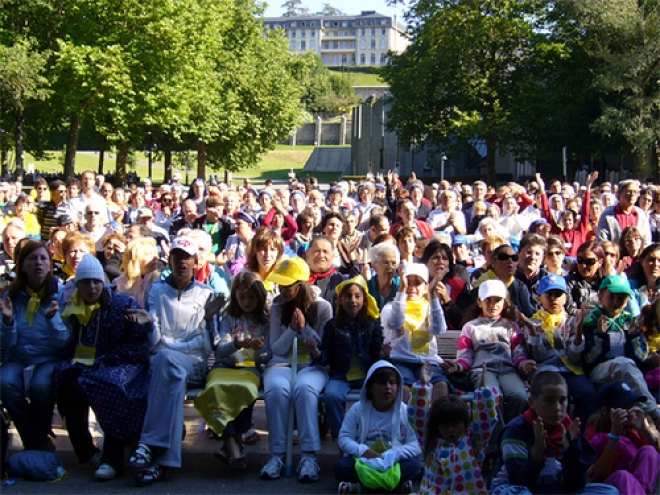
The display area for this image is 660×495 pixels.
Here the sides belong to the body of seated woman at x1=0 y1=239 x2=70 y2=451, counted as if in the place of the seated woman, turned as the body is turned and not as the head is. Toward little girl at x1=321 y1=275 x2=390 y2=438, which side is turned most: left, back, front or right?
left

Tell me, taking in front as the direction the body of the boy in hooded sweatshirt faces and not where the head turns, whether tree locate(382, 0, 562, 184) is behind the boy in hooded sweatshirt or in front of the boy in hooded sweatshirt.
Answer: behind

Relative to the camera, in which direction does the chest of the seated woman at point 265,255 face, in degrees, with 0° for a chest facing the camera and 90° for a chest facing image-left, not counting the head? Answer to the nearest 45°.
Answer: approximately 0°

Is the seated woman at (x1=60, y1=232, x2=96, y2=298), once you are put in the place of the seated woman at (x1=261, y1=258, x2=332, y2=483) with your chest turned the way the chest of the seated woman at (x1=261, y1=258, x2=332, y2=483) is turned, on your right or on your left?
on your right

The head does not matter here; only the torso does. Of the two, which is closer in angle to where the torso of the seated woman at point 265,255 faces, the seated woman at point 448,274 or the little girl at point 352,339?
the little girl

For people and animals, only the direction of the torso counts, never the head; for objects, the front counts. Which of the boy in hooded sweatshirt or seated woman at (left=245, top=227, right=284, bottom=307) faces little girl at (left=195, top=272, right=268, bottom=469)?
the seated woman

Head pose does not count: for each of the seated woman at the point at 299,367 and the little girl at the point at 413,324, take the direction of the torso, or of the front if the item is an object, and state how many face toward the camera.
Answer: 2

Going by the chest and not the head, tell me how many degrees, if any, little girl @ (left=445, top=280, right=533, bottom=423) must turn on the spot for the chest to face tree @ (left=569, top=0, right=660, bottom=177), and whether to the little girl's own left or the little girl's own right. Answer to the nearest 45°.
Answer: approximately 180°

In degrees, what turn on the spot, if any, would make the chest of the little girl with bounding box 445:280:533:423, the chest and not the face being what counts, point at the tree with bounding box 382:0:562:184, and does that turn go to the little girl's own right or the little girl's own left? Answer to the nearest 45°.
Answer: approximately 180°

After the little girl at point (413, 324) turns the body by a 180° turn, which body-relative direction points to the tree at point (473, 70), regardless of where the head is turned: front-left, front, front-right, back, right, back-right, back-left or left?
front

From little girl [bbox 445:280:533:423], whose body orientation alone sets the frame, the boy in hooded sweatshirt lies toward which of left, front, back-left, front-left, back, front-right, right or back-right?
front-right
